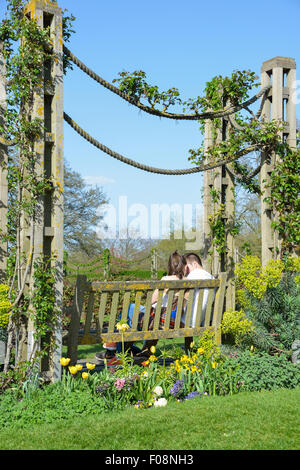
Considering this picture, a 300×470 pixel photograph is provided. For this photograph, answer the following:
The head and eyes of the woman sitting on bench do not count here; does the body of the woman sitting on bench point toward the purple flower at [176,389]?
no

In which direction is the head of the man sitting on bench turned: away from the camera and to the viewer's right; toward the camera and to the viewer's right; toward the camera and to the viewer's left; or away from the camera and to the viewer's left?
away from the camera and to the viewer's left

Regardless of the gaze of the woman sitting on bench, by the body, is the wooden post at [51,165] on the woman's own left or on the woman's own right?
on the woman's own left

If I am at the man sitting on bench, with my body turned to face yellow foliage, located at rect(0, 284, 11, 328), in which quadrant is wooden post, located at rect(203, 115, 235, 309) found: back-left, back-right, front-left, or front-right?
back-right

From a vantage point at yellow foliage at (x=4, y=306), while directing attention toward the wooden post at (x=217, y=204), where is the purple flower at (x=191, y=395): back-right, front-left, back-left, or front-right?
front-right

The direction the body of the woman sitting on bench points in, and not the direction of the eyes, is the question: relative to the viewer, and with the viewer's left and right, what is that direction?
facing away from the viewer and to the left of the viewer

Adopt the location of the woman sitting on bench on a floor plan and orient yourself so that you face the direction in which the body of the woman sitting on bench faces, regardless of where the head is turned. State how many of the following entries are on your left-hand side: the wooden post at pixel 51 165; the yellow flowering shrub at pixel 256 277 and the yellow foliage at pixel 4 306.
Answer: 2

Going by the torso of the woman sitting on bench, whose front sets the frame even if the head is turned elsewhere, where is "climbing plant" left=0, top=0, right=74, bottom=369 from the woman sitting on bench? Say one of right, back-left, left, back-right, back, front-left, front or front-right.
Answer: left

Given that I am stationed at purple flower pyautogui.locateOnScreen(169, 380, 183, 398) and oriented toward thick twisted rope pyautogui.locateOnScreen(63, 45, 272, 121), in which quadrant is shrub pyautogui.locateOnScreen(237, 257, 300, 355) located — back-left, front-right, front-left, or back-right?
front-right

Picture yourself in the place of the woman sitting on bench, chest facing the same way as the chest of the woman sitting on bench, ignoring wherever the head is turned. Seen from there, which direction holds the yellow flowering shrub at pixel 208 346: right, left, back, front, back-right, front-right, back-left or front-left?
back

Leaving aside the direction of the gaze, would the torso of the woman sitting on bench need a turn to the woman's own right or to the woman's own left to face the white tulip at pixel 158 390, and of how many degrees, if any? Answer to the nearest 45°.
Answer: approximately 135° to the woman's own left

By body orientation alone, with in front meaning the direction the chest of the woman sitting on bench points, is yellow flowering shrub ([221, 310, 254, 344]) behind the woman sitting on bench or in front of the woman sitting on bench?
behind

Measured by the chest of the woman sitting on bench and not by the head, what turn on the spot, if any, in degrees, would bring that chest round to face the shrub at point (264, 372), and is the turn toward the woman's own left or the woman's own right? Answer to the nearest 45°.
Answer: approximately 180°
